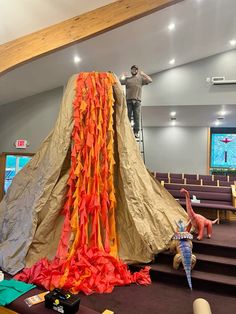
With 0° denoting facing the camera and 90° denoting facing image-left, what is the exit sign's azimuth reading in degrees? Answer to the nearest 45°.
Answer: approximately 0°

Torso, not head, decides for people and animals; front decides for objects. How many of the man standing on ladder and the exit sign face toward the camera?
2
